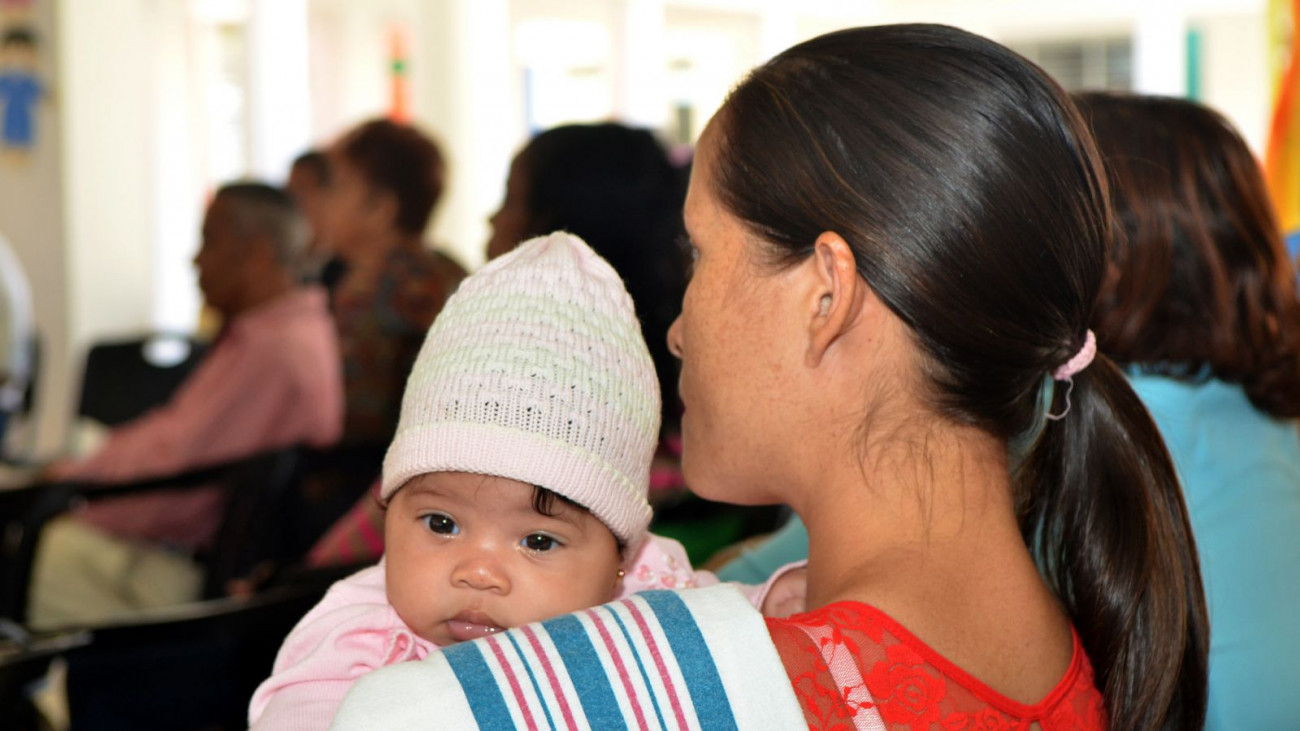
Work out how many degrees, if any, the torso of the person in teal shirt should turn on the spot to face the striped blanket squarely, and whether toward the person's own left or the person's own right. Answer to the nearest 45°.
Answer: approximately 135° to the person's own left

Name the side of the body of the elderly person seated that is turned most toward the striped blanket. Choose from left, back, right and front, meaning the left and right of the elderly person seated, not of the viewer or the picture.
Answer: left

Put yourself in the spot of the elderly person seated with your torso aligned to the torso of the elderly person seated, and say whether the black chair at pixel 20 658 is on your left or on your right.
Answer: on your left

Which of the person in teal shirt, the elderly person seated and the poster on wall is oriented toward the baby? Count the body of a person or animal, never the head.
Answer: the poster on wall

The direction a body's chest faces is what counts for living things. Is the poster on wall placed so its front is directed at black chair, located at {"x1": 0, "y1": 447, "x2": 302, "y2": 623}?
yes

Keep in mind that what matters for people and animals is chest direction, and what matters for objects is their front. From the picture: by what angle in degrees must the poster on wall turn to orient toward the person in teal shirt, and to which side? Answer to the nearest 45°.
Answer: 0° — it already faces them

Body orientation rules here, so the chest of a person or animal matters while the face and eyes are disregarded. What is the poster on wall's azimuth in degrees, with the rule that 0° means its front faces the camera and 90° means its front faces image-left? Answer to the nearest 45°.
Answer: approximately 0°

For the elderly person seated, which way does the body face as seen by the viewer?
to the viewer's left

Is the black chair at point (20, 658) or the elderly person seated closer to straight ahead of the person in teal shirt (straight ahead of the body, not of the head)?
the elderly person seated

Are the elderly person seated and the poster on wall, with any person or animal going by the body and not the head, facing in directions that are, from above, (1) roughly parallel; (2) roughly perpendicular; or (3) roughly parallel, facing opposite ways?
roughly perpendicular

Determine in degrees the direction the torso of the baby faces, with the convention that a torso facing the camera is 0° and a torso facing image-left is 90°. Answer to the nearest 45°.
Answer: approximately 0°

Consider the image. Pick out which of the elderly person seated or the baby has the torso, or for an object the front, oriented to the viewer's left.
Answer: the elderly person seated

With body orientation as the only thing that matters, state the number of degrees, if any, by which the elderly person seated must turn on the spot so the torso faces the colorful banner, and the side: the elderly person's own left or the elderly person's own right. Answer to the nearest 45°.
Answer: approximately 180°

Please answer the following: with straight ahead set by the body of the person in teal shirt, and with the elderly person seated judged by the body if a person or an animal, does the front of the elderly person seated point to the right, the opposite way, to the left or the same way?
to the left

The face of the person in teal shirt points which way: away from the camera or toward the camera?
away from the camera

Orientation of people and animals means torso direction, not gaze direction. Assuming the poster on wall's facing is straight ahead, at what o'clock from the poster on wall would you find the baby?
The baby is roughly at 12 o'clock from the poster on wall.
